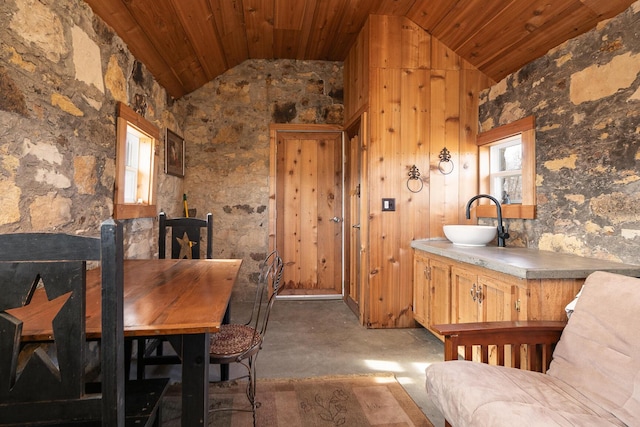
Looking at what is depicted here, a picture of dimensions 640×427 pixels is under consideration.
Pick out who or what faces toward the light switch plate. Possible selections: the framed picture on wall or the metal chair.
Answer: the framed picture on wall

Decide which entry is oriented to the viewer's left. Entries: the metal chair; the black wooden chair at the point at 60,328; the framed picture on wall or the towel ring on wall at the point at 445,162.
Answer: the metal chair

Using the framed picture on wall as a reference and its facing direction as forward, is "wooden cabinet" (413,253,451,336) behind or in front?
in front

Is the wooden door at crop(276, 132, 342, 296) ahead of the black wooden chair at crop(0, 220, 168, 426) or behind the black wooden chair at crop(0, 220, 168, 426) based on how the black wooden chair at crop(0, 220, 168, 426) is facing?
ahead

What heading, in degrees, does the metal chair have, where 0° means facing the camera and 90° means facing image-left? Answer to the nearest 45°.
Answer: approximately 90°

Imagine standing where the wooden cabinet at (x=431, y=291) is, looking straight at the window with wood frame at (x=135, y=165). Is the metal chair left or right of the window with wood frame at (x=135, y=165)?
left

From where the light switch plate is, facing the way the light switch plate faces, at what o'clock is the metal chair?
The metal chair is roughly at 1 o'clock from the light switch plate.

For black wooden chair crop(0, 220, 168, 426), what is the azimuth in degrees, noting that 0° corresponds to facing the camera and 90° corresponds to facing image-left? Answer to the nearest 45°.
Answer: approximately 225°

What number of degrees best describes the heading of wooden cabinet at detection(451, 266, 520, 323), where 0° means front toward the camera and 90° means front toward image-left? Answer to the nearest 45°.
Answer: approximately 45°
